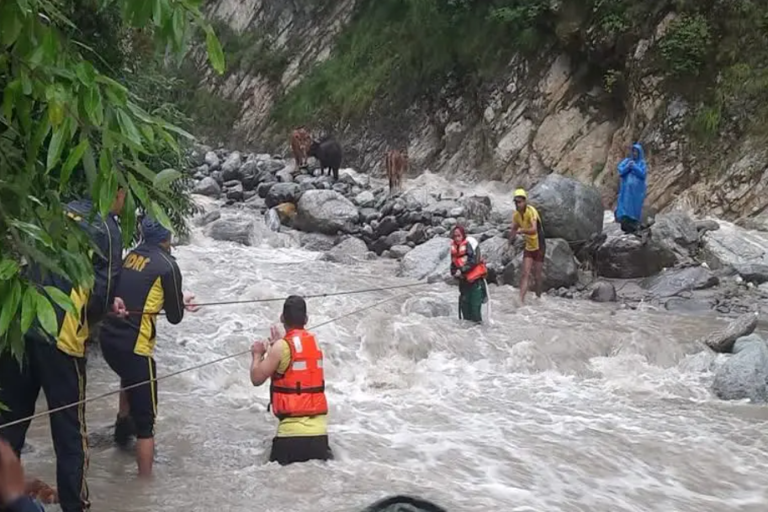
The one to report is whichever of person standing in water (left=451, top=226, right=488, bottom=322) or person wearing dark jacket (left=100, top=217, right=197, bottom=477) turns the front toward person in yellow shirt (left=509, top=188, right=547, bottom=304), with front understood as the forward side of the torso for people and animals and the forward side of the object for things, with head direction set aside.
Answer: the person wearing dark jacket

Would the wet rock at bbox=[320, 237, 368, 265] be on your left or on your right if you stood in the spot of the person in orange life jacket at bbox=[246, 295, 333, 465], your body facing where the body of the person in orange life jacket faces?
on your right

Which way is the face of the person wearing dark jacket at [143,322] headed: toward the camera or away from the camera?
away from the camera

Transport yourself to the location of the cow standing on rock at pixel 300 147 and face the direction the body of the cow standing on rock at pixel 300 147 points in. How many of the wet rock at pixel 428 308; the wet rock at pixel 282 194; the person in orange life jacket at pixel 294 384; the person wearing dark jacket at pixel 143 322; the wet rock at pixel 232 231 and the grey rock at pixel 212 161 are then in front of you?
5

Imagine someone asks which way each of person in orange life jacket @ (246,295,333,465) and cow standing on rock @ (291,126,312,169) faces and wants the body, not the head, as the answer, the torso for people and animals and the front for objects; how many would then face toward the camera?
1

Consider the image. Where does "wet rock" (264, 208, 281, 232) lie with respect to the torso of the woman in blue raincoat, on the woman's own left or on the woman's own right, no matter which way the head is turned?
on the woman's own right

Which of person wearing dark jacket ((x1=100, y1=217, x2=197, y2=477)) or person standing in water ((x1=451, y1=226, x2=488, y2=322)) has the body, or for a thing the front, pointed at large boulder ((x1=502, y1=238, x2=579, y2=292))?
the person wearing dark jacket

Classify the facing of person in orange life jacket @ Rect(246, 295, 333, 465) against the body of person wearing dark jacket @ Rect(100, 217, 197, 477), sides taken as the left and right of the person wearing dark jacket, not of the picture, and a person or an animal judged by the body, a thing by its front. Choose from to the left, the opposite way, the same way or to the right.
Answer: to the left

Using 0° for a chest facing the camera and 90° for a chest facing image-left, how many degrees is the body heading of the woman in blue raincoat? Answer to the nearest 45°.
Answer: approximately 45°

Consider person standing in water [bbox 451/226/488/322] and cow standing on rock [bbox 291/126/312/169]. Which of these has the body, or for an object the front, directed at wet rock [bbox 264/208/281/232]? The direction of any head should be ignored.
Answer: the cow standing on rock

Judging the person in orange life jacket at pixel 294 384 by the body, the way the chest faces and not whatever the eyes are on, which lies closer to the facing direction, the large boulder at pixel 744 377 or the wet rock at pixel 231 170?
the wet rock

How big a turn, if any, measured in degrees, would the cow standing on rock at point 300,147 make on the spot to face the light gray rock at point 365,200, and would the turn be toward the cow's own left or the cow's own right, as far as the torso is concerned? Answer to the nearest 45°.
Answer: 0° — it already faces it

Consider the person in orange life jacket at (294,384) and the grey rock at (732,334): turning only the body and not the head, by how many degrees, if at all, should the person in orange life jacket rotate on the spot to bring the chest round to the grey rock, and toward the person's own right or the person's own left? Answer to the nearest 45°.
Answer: approximately 90° to the person's own right

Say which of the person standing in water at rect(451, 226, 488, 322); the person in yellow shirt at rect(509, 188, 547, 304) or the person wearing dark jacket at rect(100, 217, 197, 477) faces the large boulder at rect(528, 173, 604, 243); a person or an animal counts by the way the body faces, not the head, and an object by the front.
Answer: the person wearing dark jacket

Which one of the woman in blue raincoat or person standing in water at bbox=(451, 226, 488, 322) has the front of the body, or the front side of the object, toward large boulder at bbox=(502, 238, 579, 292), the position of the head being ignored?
the woman in blue raincoat
